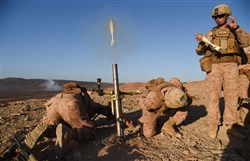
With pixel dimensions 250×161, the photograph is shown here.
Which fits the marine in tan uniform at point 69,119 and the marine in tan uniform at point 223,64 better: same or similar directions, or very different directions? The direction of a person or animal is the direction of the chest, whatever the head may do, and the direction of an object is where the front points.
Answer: very different directions

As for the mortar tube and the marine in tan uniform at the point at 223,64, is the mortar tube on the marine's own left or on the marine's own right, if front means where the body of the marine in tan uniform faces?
on the marine's own right

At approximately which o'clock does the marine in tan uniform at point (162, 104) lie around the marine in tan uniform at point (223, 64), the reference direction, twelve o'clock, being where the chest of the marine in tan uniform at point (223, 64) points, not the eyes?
the marine in tan uniform at point (162, 104) is roughly at 2 o'clock from the marine in tan uniform at point (223, 64).

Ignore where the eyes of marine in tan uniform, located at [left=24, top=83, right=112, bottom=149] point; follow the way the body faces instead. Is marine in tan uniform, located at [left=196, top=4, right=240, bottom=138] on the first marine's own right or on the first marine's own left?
on the first marine's own right

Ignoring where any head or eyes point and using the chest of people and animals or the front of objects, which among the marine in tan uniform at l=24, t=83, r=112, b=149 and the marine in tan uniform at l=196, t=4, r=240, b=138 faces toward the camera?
the marine in tan uniform at l=196, t=4, r=240, b=138

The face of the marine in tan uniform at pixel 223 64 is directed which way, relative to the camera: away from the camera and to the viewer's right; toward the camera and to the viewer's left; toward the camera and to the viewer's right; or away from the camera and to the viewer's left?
toward the camera and to the viewer's left

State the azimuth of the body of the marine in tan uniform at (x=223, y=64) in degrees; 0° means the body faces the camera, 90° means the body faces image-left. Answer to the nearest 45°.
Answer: approximately 0°
